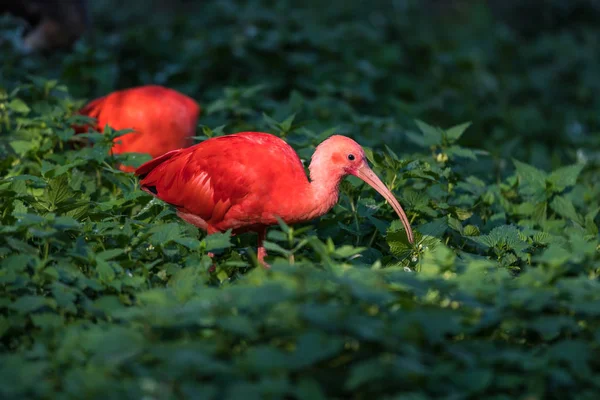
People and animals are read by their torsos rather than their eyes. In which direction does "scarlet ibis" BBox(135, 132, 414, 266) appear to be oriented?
to the viewer's right

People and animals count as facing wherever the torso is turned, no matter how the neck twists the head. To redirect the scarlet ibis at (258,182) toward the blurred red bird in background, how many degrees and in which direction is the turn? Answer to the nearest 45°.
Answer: approximately 135° to its left
